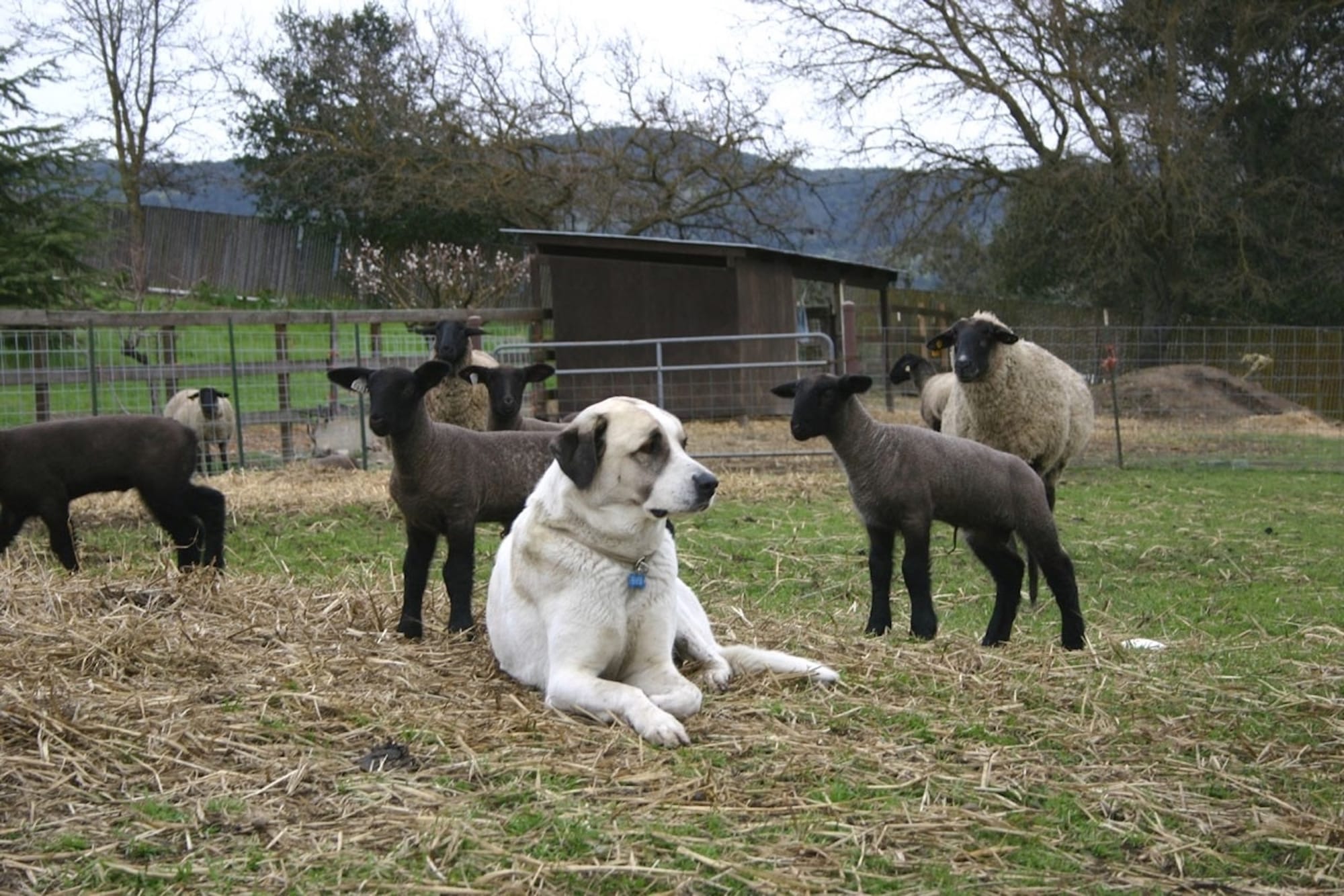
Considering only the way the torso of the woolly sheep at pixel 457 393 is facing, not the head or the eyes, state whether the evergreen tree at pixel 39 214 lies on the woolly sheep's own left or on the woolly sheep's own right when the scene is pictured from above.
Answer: on the woolly sheep's own right

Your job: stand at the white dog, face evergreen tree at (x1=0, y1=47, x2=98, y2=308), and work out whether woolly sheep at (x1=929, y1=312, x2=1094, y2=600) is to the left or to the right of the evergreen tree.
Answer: right

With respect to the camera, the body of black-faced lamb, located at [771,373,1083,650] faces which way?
to the viewer's left

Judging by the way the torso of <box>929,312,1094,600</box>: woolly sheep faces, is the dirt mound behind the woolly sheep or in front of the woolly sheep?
behind

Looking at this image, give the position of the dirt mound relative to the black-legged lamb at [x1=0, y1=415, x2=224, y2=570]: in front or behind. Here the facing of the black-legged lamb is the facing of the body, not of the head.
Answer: behind

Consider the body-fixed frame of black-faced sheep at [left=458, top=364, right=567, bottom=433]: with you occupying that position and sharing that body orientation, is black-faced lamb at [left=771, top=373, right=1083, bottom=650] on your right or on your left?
on your left

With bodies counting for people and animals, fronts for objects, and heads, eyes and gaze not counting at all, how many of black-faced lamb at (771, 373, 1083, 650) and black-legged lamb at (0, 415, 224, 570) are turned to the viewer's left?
2

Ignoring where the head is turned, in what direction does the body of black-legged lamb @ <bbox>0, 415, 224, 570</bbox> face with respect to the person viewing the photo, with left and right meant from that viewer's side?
facing to the left of the viewer

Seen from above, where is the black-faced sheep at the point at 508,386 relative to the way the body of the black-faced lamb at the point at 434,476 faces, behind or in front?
behind

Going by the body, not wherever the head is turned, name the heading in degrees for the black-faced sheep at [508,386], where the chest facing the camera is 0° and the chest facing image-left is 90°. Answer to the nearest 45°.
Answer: approximately 45°
